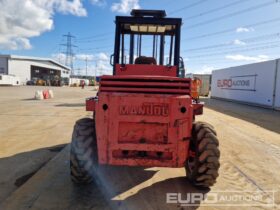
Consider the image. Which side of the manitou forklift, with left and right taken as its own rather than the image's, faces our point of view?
back
